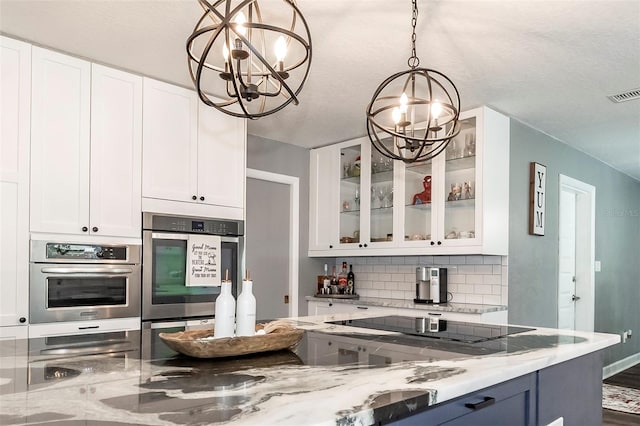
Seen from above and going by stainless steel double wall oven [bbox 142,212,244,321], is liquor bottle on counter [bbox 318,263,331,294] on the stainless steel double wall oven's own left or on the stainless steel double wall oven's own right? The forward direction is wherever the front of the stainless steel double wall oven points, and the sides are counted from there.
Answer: on the stainless steel double wall oven's own left

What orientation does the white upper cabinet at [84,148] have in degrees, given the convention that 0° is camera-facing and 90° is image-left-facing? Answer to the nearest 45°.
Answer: approximately 315°

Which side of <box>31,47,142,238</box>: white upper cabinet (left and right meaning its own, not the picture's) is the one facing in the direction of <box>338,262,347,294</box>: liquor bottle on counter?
left

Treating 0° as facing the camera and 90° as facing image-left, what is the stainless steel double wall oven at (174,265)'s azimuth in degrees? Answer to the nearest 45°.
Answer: approximately 315°

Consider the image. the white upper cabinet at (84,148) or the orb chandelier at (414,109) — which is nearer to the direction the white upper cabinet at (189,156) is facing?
the orb chandelier
